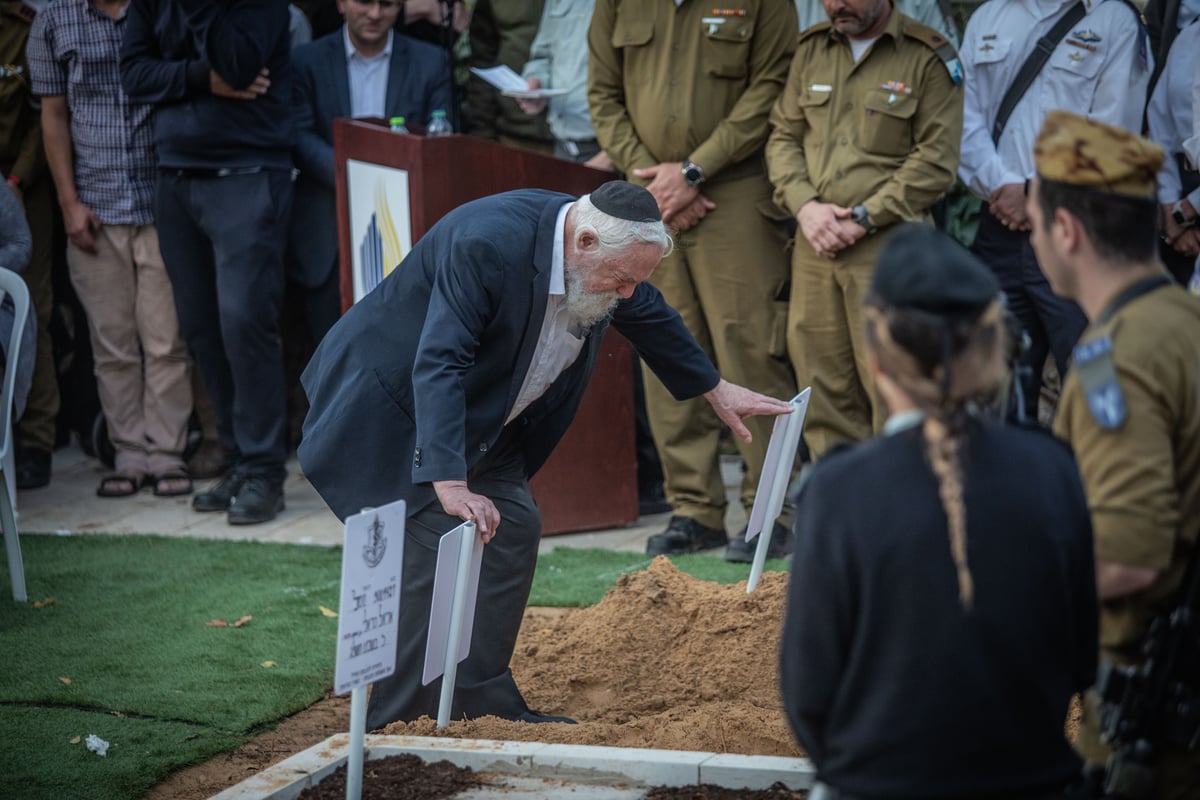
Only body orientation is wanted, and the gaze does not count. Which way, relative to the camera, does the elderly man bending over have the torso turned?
to the viewer's right

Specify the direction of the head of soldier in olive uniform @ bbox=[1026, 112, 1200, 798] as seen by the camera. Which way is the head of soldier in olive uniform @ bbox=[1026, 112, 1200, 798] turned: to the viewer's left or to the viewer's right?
to the viewer's left

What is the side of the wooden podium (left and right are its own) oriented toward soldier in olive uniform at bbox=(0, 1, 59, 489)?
right

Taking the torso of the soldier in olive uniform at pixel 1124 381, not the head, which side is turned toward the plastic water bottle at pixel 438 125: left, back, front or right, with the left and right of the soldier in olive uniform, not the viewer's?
front

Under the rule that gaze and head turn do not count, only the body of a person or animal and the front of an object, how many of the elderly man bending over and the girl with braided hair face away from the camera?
1

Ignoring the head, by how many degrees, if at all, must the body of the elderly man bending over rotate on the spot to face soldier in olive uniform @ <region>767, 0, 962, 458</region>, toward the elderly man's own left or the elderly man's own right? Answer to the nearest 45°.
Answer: approximately 45° to the elderly man's own left

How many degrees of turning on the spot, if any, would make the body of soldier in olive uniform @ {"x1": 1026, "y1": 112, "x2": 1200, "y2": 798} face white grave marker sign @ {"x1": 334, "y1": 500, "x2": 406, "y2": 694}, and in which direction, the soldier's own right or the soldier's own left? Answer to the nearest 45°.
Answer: approximately 45° to the soldier's own left

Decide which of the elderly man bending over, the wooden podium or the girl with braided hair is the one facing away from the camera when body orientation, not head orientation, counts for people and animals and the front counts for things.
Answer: the girl with braided hair

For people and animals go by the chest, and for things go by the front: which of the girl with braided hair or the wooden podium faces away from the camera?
the girl with braided hair

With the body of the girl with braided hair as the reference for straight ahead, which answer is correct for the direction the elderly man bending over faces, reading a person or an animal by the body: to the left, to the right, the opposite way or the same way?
to the right

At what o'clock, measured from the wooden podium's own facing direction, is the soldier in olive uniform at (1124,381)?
The soldier in olive uniform is roughly at 10 o'clock from the wooden podium.

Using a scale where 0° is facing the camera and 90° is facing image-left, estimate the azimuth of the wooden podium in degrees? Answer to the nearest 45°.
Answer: approximately 45°

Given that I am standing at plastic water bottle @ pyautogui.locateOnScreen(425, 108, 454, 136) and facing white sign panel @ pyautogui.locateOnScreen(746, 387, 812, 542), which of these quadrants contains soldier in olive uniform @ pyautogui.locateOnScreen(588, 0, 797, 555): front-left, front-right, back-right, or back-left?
front-left

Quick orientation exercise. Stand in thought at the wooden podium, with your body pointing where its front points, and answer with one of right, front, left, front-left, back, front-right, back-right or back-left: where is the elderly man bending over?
front-left

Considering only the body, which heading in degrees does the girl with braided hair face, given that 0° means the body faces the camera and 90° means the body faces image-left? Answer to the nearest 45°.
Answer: approximately 180°

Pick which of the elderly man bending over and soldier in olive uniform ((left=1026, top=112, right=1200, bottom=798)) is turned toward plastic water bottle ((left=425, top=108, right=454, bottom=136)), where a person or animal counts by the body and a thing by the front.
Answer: the soldier in olive uniform
